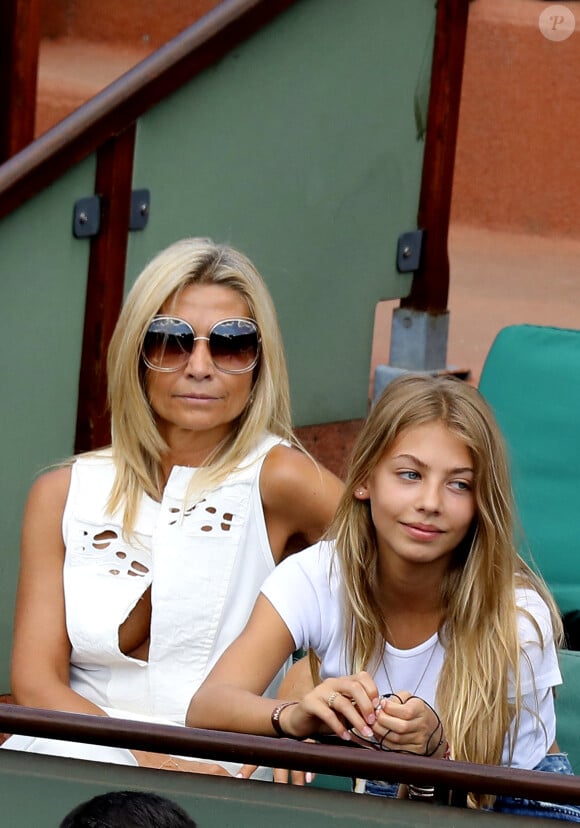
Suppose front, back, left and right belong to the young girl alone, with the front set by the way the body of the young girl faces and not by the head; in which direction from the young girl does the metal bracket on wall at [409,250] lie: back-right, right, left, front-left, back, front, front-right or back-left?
back

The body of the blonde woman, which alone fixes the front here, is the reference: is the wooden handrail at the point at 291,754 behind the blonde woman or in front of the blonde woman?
in front

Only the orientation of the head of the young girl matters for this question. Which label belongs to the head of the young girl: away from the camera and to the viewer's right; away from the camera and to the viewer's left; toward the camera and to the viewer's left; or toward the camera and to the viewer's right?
toward the camera and to the viewer's right

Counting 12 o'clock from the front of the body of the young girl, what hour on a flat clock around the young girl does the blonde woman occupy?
The blonde woman is roughly at 4 o'clock from the young girl.

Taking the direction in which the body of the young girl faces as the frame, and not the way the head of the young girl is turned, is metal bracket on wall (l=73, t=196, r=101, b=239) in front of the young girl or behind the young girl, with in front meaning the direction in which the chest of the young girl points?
behind

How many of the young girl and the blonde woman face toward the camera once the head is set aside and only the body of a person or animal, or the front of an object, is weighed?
2

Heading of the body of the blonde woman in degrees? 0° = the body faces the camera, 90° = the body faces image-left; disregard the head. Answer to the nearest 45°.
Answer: approximately 0°
